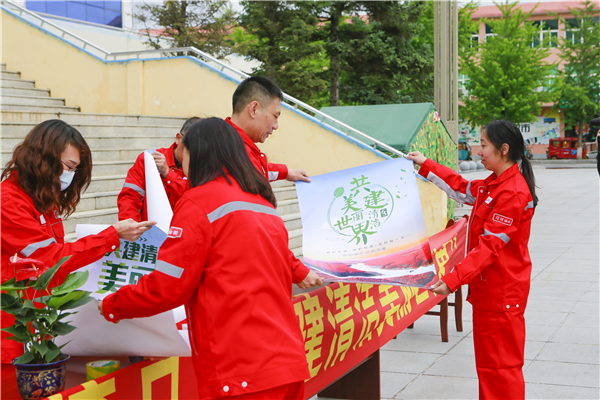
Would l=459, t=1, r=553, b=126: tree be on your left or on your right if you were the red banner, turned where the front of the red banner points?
on your left

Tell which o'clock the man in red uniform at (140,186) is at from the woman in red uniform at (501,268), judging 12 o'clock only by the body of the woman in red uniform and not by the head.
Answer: The man in red uniform is roughly at 12 o'clock from the woman in red uniform.

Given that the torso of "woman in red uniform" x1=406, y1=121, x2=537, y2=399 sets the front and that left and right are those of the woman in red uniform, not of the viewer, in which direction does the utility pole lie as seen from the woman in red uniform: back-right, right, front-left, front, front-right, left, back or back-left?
right

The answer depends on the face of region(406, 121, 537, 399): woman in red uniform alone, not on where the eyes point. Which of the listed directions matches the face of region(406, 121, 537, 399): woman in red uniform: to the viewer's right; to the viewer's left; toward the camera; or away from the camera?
to the viewer's left

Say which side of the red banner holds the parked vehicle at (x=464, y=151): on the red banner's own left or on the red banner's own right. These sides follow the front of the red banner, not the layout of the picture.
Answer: on the red banner's own left

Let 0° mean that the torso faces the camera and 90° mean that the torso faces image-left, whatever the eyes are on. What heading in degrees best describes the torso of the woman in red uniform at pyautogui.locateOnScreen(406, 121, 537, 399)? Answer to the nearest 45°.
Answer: approximately 90°

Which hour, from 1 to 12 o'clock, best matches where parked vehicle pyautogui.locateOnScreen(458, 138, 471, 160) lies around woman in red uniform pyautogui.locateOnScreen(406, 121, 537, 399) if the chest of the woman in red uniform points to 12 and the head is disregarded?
The parked vehicle is roughly at 3 o'clock from the woman in red uniform.

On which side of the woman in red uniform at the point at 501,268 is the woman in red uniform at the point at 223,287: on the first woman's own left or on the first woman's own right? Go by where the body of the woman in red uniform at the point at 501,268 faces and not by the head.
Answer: on the first woman's own left

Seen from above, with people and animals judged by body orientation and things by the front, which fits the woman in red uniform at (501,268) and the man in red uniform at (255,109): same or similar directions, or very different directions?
very different directions

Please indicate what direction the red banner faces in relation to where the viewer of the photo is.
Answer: facing the viewer and to the right of the viewer
